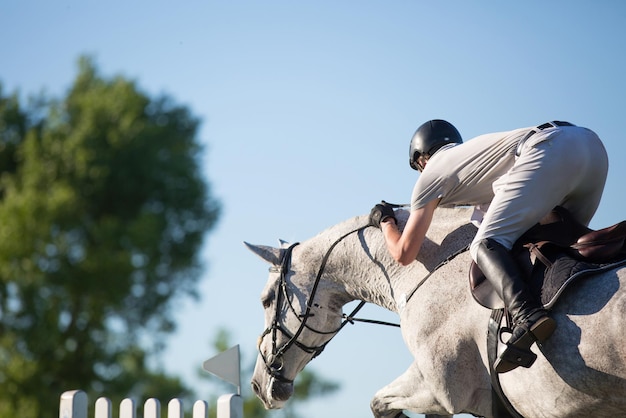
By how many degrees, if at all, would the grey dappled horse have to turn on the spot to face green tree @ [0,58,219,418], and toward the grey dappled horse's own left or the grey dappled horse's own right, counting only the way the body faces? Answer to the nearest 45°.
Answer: approximately 45° to the grey dappled horse's own right

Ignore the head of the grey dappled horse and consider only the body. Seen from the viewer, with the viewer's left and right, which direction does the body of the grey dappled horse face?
facing to the left of the viewer

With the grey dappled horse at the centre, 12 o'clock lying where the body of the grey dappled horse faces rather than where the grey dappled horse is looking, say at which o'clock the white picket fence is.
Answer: The white picket fence is roughly at 1 o'clock from the grey dappled horse.
